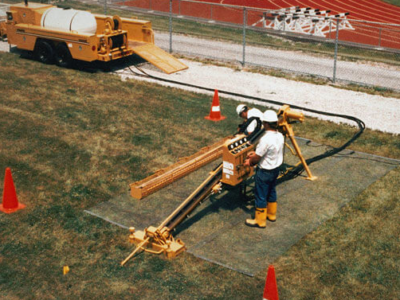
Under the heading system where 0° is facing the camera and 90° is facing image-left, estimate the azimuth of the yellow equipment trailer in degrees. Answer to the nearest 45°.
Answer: approximately 135°

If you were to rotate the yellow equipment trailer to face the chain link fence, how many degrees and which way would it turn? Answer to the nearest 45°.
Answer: approximately 135° to its right

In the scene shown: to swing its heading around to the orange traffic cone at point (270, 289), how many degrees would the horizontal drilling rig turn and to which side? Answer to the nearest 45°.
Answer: approximately 45° to its left

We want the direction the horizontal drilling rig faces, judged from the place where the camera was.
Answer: facing the viewer and to the left of the viewer

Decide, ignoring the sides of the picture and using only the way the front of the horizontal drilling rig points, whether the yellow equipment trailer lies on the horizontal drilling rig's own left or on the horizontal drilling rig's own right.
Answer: on the horizontal drilling rig's own right

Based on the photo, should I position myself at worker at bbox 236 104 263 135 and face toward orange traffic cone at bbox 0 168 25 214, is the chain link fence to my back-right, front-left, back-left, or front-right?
back-right

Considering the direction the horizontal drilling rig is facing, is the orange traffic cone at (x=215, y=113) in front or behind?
behind

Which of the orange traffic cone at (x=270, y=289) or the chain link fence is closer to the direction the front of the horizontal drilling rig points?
the orange traffic cone

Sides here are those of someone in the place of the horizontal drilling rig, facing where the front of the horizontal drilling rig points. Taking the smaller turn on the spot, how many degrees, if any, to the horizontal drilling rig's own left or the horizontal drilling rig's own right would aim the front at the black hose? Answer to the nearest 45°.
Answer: approximately 180°

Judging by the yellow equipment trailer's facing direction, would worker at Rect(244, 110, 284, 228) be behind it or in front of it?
behind

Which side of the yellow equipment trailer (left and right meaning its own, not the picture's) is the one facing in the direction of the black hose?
back

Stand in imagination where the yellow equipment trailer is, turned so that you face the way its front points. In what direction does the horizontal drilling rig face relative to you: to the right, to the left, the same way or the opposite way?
to the left

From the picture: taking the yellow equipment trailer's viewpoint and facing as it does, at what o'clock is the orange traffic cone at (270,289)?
The orange traffic cone is roughly at 7 o'clock from the yellow equipment trailer.

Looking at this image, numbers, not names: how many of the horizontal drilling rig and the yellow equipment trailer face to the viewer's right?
0

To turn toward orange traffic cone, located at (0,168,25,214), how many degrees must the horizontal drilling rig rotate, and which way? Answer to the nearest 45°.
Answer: approximately 45° to its right
